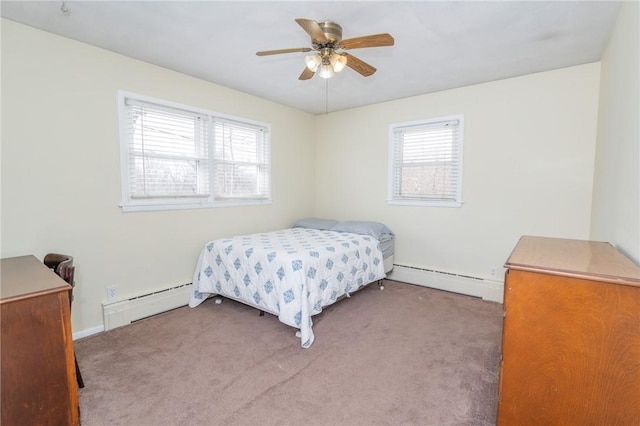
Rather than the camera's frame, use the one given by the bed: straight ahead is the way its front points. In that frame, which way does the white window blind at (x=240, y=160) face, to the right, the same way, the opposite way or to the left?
to the left

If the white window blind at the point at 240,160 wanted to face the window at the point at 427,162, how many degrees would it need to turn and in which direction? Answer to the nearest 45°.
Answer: approximately 45° to its left

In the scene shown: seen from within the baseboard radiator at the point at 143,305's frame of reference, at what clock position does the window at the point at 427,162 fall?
The window is roughly at 11 o'clock from the baseboard radiator.

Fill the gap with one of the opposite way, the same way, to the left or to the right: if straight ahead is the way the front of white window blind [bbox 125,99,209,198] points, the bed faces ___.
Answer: to the right

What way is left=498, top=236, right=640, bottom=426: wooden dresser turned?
to the viewer's left

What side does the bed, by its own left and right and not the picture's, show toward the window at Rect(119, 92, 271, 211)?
right

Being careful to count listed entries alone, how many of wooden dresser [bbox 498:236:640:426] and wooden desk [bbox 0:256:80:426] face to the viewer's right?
1

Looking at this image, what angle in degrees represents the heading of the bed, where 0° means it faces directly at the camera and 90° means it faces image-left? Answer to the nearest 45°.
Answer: approximately 45°

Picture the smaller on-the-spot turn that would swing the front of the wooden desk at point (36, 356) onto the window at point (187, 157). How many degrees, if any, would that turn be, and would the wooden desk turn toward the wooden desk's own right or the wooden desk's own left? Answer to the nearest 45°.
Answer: approximately 45° to the wooden desk's own left

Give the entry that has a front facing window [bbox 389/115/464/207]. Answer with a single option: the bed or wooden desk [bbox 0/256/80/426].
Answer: the wooden desk

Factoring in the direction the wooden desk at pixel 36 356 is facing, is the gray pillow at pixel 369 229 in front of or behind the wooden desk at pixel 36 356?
in front

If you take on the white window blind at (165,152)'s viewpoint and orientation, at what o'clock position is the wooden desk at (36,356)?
The wooden desk is roughly at 2 o'clock from the white window blind.

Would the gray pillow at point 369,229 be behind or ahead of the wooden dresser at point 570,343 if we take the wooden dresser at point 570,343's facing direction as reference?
ahead

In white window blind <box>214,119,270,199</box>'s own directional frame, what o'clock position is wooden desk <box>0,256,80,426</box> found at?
The wooden desk is roughly at 2 o'clock from the white window blind.

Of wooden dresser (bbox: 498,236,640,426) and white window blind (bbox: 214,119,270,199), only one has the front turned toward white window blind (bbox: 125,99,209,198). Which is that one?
the wooden dresser

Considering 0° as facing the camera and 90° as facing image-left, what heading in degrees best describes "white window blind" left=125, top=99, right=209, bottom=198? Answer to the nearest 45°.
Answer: approximately 315°

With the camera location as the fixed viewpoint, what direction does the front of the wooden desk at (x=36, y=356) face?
facing to the right of the viewer

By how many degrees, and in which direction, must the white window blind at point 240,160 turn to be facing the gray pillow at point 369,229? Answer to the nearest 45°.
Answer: approximately 45° to its left

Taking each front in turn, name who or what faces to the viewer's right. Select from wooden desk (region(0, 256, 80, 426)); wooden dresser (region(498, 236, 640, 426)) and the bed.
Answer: wooden desk (region(0, 256, 80, 426))

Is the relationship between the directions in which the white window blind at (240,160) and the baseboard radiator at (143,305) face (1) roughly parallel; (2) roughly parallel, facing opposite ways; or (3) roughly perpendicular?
roughly parallel

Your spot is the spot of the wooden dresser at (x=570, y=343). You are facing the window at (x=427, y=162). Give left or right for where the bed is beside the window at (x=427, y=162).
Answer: left

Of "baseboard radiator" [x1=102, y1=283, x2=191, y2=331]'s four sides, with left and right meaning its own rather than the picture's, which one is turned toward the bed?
front
